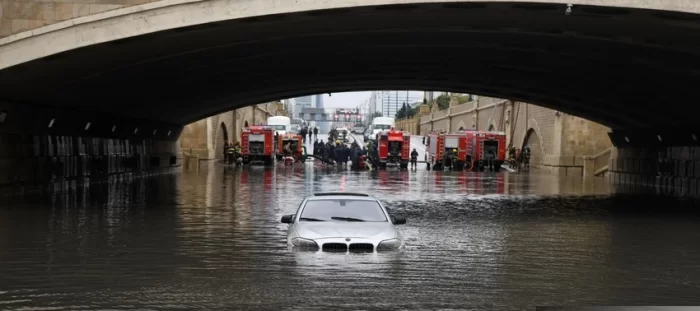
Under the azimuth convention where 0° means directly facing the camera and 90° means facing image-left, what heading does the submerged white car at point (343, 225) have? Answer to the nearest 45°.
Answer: approximately 0°
